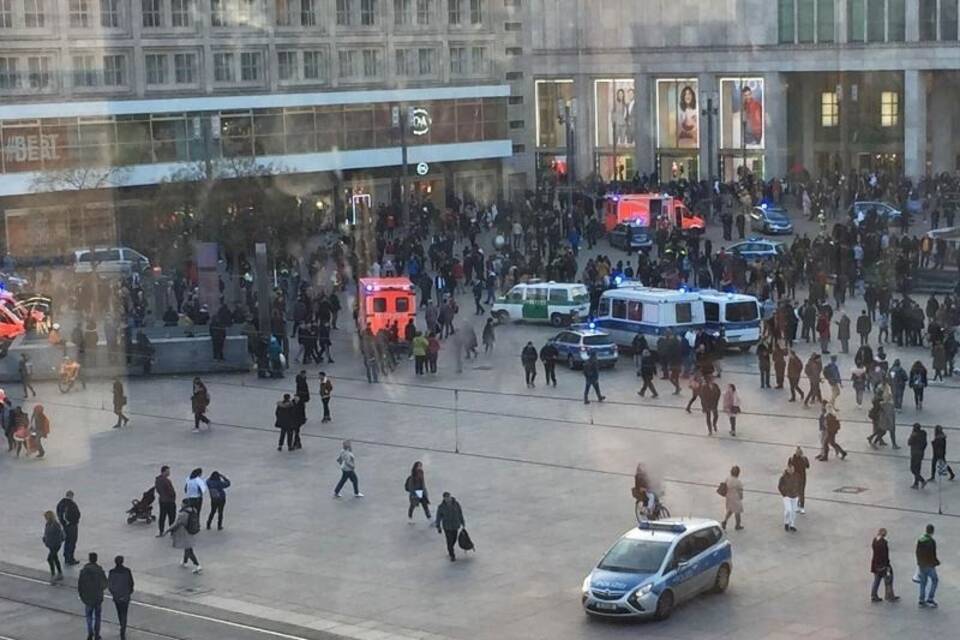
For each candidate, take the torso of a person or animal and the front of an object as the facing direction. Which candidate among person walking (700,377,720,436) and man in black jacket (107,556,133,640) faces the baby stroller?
the man in black jacket

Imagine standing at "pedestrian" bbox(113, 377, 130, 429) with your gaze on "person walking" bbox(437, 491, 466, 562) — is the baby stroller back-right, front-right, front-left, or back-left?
front-right

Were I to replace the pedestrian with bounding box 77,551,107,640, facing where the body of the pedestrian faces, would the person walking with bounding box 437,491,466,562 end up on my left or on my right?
on my right

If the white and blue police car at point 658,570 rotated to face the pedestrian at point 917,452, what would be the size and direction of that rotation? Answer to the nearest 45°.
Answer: approximately 180°

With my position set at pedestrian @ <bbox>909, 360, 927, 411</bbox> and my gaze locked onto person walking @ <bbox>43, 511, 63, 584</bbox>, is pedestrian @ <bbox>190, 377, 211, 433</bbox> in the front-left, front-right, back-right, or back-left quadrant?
front-right

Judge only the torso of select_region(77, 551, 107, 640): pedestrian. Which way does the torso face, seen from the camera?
away from the camera

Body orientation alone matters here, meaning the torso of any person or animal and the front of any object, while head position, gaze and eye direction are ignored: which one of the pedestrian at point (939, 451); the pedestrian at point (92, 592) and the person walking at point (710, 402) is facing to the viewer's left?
the pedestrian at point (939, 451)

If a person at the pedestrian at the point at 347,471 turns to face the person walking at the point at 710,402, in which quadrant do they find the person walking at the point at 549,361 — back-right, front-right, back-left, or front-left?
front-left
